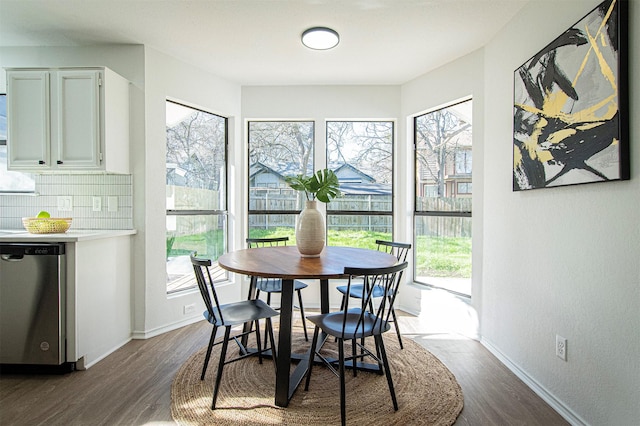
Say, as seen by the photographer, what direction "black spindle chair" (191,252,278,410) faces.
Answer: facing away from the viewer and to the right of the viewer

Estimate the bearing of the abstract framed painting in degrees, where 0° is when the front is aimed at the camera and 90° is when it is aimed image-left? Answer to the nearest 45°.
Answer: approximately 45°

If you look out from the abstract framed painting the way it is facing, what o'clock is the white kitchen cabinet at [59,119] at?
The white kitchen cabinet is roughly at 1 o'clock from the abstract framed painting.

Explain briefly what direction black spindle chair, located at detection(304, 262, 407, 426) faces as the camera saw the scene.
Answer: facing away from the viewer and to the left of the viewer

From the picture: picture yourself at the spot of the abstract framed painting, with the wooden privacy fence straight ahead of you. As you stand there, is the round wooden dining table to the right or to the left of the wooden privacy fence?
left

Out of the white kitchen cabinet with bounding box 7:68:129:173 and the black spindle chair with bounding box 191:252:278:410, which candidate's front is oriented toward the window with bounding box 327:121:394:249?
the black spindle chair

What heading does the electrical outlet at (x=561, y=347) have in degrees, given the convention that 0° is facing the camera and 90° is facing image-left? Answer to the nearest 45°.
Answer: approximately 45°

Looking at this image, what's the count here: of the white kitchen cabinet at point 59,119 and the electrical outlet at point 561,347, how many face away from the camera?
0

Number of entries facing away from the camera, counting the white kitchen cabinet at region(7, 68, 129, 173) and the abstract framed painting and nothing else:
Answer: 0

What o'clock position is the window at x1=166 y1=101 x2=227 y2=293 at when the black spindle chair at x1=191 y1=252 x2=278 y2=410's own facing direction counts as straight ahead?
The window is roughly at 10 o'clock from the black spindle chair.

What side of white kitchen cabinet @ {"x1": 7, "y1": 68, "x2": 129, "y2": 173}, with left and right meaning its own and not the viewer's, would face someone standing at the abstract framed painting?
left
